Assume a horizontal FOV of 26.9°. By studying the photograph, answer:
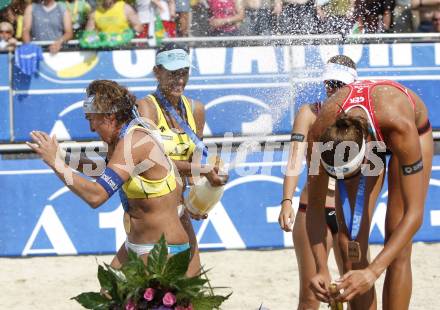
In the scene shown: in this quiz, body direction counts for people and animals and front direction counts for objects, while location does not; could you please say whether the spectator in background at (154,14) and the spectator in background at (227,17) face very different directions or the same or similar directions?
same or similar directions

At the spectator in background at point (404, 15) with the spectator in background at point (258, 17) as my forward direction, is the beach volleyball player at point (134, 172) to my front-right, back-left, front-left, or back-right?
front-left

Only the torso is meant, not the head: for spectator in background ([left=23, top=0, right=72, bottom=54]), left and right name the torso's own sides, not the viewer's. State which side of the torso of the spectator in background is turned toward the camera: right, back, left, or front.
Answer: front

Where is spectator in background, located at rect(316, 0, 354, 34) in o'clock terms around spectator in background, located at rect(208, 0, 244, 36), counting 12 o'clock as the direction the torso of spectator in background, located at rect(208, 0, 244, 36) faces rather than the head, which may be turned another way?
spectator in background, located at rect(316, 0, 354, 34) is roughly at 9 o'clock from spectator in background, located at rect(208, 0, 244, 36).

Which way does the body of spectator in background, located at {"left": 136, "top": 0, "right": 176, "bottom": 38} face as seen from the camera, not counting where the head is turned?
toward the camera

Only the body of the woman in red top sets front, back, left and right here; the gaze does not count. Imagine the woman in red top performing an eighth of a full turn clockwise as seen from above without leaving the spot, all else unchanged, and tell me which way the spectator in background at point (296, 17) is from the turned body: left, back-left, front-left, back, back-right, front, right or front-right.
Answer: right

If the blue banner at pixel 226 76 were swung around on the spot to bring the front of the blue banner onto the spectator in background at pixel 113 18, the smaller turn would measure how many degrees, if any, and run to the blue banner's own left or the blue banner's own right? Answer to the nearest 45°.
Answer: approximately 135° to the blue banner's own right

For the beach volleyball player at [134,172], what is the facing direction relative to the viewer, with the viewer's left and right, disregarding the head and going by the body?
facing to the left of the viewer

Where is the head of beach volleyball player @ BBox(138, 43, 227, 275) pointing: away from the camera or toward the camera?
toward the camera

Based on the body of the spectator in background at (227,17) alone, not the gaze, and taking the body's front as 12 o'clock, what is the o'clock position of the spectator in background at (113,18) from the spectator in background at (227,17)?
the spectator in background at (113,18) is roughly at 3 o'clock from the spectator in background at (227,17).

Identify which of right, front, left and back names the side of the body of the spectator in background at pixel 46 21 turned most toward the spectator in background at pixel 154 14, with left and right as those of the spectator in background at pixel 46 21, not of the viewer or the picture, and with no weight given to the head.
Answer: left

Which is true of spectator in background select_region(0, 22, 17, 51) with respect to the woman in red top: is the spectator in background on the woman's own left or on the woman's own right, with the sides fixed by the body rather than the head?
on the woman's own right

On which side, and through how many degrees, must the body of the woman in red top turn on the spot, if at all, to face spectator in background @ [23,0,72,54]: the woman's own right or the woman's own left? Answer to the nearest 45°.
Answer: approximately 90° to the woman's own right

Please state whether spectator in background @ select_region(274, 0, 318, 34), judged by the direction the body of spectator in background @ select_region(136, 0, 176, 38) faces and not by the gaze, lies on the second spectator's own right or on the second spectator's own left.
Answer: on the second spectator's own left

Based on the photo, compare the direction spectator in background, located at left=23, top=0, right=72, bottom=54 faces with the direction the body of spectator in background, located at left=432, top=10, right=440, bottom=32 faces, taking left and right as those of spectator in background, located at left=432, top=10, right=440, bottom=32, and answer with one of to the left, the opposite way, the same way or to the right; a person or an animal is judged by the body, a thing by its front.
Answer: the same way
